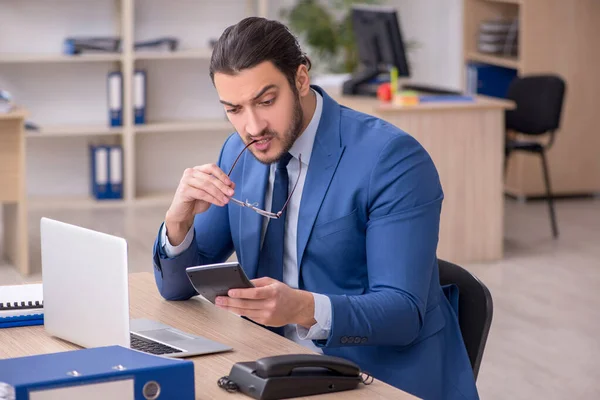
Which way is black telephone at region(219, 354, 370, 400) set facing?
to the viewer's right

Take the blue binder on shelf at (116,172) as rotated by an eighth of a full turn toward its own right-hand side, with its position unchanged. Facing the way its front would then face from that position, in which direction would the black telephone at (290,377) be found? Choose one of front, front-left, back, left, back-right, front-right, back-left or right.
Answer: front-left

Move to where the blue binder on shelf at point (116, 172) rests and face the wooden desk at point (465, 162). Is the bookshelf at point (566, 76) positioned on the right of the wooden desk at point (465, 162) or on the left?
left

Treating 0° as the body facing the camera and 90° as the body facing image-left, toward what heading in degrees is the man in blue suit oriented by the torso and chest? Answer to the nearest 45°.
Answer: approximately 45°

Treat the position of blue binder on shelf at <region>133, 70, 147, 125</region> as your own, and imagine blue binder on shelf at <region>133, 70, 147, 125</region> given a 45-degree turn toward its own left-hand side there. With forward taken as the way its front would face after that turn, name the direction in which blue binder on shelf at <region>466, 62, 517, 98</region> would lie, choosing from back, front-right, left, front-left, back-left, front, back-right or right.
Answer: front-left

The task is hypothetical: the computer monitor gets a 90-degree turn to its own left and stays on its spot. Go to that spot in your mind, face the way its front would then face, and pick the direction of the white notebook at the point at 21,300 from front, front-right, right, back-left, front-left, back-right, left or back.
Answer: back-left

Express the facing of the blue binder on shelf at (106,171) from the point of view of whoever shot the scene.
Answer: facing the viewer

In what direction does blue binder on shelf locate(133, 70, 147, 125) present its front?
toward the camera

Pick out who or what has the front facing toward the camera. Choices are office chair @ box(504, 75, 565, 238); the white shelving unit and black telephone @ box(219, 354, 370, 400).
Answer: the white shelving unit

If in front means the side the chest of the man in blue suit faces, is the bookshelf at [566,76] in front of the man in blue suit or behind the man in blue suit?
behind

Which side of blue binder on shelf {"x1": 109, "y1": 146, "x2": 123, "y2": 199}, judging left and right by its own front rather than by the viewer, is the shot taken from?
front

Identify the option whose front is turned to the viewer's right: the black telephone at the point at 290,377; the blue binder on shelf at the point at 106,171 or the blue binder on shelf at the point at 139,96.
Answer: the black telephone

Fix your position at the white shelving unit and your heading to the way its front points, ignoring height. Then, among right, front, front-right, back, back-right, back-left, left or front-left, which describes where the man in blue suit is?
front

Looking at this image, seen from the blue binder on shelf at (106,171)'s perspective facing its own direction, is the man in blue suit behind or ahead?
ahead

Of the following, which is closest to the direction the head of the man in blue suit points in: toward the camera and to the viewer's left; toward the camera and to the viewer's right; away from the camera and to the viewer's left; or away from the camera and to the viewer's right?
toward the camera and to the viewer's left
